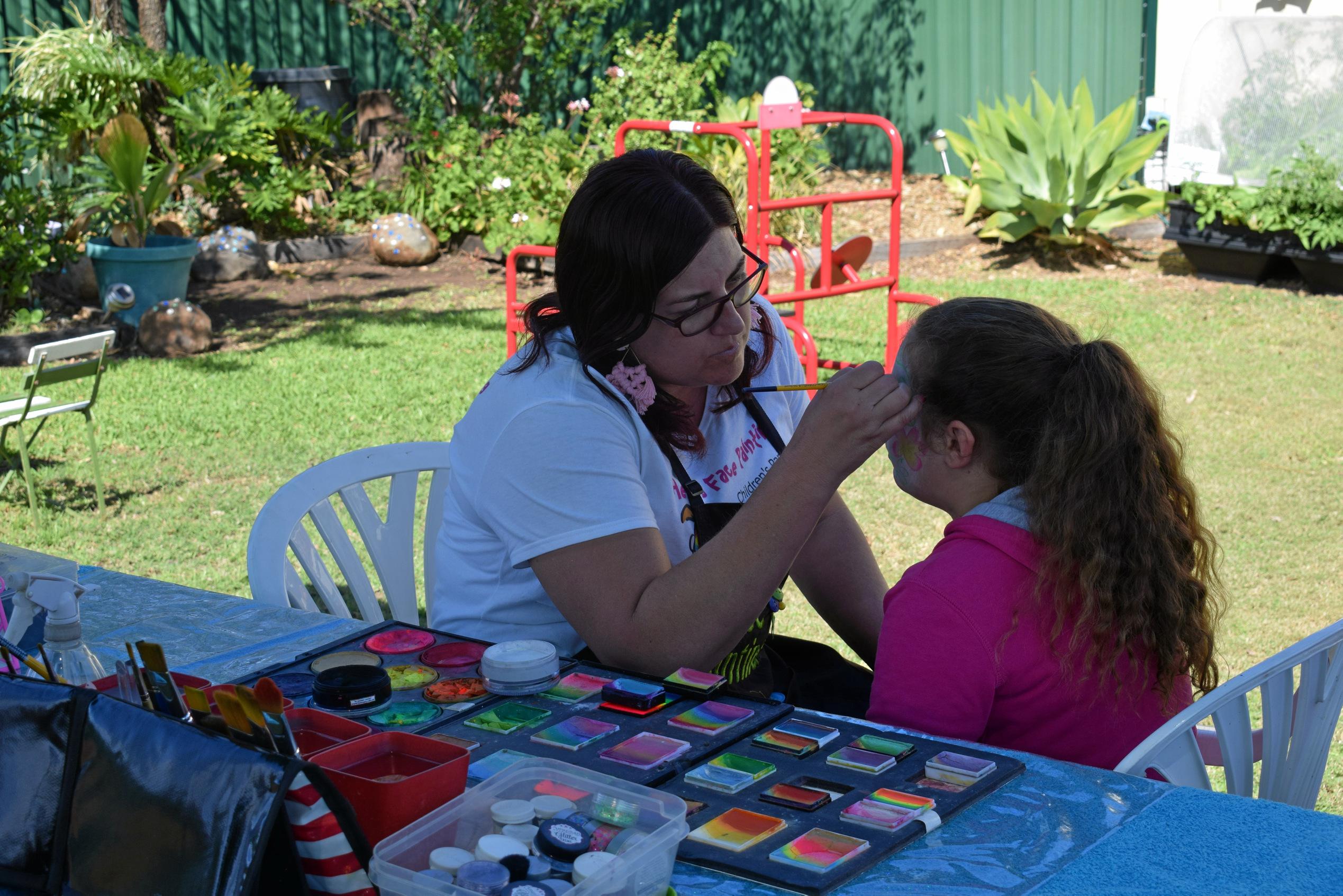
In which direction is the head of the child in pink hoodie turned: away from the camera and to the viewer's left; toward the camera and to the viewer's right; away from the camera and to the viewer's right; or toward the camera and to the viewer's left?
away from the camera and to the viewer's left

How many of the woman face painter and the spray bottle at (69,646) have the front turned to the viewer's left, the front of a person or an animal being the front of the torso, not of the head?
1

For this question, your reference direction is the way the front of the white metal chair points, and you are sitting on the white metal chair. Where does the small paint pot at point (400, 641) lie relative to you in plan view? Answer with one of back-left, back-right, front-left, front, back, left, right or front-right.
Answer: back-left

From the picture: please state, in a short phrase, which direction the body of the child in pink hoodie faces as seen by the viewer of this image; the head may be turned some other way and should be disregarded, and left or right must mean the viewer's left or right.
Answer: facing away from the viewer and to the left of the viewer

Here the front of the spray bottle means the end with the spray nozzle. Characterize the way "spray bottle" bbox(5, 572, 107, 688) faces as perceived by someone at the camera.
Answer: facing to the left of the viewer

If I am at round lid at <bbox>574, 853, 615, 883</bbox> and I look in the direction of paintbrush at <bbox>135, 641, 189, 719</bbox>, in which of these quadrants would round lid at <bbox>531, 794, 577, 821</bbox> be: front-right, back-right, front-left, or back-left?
front-right

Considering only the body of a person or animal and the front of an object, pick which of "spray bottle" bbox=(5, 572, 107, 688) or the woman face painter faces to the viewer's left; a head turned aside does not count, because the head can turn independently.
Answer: the spray bottle

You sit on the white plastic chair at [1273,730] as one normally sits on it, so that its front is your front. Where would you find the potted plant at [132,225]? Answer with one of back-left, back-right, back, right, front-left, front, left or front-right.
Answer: front

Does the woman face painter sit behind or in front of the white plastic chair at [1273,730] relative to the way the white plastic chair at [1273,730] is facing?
in front
